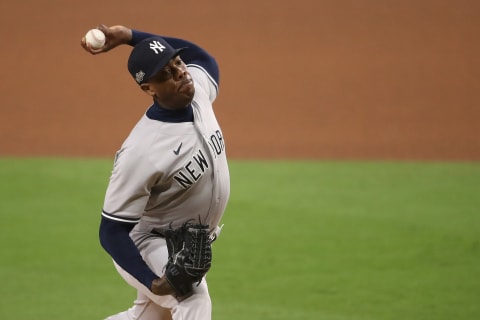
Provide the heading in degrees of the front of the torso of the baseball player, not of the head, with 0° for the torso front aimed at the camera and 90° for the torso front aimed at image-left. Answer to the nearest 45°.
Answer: approximately 315°

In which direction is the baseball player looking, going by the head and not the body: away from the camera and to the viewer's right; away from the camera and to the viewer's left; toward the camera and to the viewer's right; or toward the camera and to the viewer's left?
toward the camera and to the viewer's right
